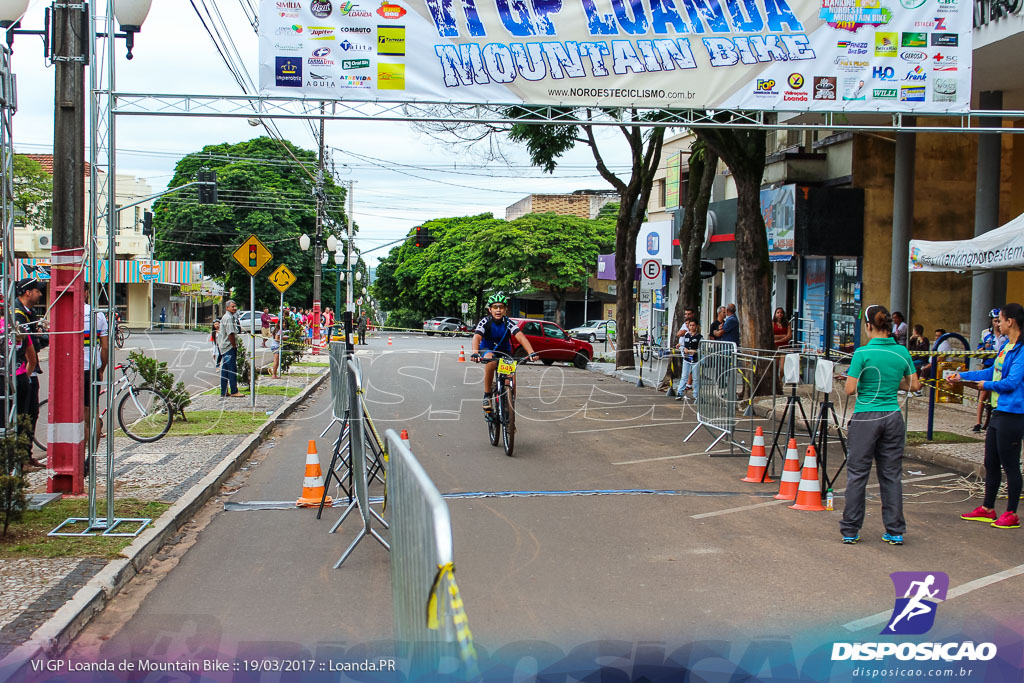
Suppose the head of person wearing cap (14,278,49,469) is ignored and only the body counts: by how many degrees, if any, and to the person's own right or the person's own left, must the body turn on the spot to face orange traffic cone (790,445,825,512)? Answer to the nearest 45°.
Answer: approximately 45° to the person's own right

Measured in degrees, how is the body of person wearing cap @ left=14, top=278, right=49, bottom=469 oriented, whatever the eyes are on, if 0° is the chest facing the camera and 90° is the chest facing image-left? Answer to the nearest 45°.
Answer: approximately 270°

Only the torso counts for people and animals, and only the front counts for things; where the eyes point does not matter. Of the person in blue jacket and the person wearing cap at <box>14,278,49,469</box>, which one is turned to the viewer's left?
the person in blue jacket

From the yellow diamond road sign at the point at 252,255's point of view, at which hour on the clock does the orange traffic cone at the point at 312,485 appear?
The orange traffic cone is roughly at 12 o'clock from the yellow diamond road sign.

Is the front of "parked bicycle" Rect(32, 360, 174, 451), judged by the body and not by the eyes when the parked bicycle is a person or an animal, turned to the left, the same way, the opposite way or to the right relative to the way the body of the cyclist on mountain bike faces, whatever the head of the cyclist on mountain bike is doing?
to the left

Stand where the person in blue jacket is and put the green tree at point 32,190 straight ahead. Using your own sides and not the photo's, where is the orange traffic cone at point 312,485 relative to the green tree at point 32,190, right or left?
left

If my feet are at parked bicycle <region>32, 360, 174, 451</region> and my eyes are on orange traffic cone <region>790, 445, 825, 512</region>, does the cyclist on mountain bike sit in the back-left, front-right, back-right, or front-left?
front-left

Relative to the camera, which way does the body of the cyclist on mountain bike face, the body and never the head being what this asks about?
toward the camera

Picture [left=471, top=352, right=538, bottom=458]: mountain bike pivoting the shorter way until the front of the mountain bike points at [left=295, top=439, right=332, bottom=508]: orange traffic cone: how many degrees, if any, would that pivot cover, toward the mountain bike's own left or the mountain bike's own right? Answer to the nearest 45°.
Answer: approximately 45° to the mountain bike's own right

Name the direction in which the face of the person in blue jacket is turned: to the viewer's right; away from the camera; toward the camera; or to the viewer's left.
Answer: to the viewer's left

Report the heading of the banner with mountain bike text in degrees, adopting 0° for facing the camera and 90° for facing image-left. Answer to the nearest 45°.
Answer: approximately 0°

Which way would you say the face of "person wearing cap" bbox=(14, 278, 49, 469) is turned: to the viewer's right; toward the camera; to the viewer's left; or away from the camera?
to the viewer's right

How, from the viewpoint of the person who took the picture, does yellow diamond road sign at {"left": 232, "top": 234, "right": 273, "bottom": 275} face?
facing the viewer

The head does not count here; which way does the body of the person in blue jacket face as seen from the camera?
to the viewer's left

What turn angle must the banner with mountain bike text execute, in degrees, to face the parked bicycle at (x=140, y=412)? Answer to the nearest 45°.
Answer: approximately 90° to its right

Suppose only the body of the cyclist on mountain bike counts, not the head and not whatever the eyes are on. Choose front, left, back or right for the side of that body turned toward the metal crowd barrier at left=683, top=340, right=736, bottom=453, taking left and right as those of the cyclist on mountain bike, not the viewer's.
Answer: left

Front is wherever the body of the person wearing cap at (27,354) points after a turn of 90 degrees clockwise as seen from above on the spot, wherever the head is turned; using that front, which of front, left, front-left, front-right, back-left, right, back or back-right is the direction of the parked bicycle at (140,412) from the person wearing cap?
back-left

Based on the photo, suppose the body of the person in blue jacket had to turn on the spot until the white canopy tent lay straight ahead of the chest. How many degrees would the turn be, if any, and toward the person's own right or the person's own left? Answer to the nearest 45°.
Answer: approximately 90° to the person's own right
